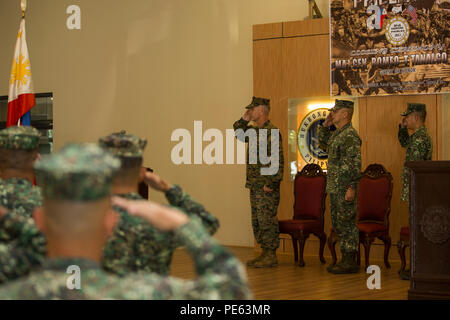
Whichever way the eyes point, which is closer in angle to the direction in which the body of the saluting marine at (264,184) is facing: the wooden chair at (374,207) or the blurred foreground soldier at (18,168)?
the blurred foreground soldier

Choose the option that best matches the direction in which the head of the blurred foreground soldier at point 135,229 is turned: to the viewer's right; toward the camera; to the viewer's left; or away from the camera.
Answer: away from the camera

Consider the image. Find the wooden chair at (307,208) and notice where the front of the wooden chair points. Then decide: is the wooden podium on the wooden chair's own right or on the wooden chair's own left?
on the wooden chair's own left

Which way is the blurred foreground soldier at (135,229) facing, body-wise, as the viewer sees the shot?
away from the camera

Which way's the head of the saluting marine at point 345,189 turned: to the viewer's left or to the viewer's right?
to the viewer's left

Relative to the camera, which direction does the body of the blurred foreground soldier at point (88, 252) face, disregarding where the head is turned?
away from the camera

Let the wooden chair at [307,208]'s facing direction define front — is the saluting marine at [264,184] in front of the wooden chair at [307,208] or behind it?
in front

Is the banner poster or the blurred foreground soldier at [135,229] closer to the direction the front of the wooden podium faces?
the blurred foreground soldier
